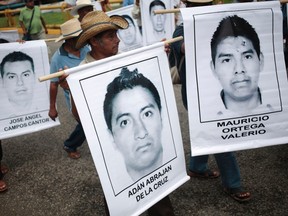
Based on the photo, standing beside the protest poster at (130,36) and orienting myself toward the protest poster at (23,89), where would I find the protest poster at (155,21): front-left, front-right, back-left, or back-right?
back-left

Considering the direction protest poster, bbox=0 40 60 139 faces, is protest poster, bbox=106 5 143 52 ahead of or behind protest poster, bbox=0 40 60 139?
behind

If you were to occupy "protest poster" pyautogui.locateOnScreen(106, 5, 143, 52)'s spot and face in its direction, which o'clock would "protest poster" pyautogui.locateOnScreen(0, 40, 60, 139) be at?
"protest poster" pyautogui.locateOnScreen(0, 40, 60, 139) is roughly at 1 o'clock from "protest poster" pyautogui.locateOnScreen(106, 5, 143, 52).

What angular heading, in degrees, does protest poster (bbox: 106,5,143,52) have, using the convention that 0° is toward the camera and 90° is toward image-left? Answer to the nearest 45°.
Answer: approximately 0°

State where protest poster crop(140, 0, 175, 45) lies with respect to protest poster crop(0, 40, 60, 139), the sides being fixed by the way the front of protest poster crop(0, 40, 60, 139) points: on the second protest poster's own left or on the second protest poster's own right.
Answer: on the second protest poster's own left

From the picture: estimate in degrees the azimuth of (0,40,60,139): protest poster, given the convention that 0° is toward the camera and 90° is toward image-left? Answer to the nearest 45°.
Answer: approximately 0°

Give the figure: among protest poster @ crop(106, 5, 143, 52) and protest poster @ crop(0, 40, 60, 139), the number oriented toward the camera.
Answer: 2
